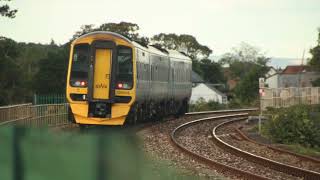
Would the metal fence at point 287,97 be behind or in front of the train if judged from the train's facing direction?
behind

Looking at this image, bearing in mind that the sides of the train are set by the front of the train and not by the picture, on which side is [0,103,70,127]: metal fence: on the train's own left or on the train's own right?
on the train's own right

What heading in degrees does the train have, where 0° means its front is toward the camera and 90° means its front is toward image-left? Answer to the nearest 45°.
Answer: approximately 45°
